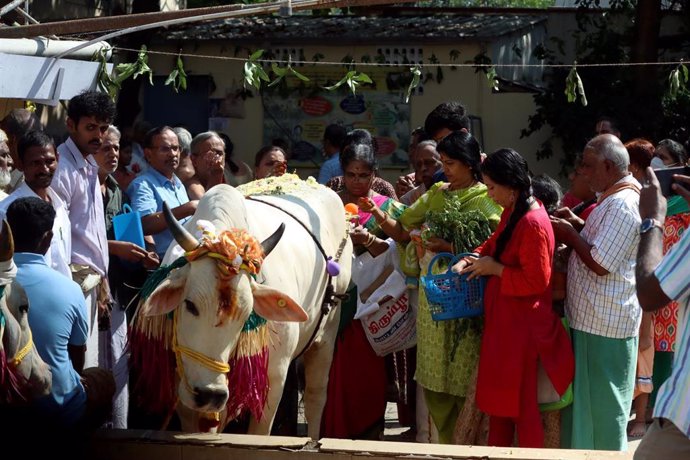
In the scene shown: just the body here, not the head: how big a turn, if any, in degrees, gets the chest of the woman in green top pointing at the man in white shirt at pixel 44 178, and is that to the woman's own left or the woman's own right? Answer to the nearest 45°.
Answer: approximately 45° to the woman's own right

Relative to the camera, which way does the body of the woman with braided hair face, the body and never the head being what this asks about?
to the viewer's left

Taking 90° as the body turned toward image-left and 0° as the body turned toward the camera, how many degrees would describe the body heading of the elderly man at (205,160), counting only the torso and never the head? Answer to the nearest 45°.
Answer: approximately 315°

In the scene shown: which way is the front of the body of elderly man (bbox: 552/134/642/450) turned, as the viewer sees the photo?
to the viewer's left

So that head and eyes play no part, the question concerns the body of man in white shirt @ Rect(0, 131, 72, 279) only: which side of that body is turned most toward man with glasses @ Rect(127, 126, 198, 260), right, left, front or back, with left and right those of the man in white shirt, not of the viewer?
left

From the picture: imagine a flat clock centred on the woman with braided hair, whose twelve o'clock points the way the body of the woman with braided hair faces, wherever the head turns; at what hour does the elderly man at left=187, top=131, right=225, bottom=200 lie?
The elderly man is roughly at 1 o'clock from the woman with braided hair.

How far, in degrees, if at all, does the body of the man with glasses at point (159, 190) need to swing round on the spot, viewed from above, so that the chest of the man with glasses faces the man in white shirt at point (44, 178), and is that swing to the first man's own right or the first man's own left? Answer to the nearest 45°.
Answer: approximately 90° to the first man's own right

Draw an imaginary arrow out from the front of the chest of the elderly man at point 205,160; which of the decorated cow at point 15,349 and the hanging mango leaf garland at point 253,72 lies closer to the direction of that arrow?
the decorated cow

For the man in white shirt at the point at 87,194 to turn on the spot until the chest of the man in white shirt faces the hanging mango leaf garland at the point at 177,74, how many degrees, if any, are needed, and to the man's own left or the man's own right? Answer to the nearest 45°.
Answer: approximately 135° to the man's own left

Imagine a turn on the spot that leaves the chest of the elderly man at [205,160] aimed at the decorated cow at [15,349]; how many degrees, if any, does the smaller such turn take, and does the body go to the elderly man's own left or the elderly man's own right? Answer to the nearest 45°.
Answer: approximately 45° to the elderly man's own right
